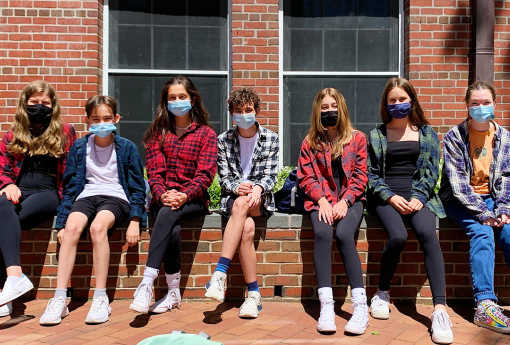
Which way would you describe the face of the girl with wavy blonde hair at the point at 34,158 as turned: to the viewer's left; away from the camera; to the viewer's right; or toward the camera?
toward the camera

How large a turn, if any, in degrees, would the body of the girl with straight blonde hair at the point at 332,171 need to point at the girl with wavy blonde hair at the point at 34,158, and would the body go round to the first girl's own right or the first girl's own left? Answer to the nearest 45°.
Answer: approximately 90° to the first girl's own right

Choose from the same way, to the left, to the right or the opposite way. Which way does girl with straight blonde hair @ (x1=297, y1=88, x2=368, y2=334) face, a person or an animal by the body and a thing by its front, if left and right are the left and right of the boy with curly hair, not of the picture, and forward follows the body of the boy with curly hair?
the same way

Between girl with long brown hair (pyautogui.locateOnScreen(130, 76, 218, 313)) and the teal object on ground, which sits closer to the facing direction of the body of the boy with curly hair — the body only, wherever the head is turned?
the teal object on ground

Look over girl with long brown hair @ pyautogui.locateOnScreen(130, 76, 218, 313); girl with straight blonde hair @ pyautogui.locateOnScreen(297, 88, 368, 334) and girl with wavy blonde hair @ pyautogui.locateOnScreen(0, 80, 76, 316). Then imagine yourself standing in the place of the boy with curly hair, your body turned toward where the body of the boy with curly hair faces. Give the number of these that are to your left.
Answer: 1

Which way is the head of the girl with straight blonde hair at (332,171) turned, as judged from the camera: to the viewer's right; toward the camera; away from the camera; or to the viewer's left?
toward the camera

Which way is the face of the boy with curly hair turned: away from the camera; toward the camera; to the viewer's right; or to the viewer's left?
toward the camera

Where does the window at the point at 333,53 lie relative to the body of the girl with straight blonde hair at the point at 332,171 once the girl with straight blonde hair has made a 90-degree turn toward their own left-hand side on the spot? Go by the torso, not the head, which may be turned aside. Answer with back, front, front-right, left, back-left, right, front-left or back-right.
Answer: left

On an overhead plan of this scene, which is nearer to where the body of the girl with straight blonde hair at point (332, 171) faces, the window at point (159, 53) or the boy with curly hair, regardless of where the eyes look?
the boy with curly hair

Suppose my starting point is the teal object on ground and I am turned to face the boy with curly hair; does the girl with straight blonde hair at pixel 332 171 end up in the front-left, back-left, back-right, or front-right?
front-right

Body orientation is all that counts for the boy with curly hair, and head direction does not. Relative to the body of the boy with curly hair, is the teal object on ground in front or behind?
in front

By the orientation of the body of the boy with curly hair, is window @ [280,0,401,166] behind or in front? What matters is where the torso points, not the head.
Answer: behind

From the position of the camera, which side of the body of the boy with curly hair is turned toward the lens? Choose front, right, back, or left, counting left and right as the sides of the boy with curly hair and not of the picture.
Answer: front

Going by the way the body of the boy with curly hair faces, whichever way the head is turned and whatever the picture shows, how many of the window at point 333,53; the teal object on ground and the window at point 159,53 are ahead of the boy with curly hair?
1

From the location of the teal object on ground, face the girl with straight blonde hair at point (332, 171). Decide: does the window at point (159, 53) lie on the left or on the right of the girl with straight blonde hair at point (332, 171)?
left

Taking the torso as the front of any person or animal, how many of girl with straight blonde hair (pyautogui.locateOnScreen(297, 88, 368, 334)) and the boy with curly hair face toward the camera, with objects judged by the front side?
2

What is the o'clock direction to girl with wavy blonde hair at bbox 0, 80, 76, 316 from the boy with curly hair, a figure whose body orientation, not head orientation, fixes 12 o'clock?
The girl with wavy blonde hair is roughly at 3 o'clock from the boy with curly hair.

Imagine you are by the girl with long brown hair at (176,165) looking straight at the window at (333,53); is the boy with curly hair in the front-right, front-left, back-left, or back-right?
front-right

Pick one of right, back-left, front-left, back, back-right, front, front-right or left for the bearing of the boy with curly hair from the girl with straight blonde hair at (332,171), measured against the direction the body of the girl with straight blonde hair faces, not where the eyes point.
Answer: right
